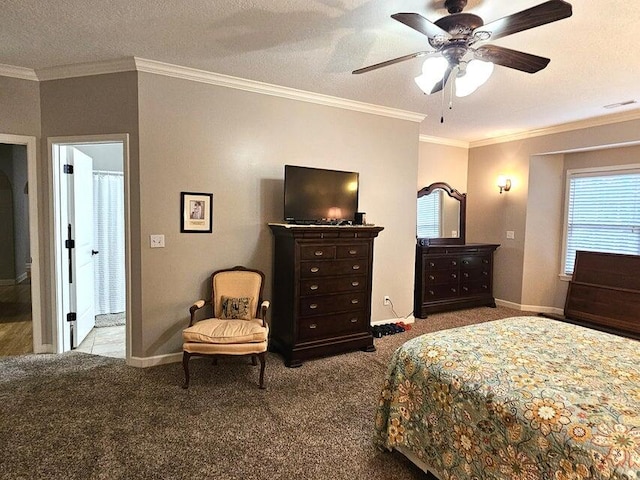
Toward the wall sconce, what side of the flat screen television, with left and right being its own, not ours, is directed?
left

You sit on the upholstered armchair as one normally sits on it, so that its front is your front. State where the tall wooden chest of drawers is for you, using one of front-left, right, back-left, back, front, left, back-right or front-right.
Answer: left

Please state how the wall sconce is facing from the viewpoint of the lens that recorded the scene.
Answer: facing the viewer and to the left of the viewer

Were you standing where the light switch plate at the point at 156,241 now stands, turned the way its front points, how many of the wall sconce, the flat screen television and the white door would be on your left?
2

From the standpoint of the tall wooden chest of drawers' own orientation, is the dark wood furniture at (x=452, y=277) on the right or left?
on its left

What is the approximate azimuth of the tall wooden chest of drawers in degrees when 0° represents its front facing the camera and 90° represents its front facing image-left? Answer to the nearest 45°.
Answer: approximately 315°

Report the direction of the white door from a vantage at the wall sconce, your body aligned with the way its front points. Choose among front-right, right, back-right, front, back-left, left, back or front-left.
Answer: front

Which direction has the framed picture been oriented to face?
toward the camera

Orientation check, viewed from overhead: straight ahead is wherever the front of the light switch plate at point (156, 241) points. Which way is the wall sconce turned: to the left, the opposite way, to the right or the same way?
to the right

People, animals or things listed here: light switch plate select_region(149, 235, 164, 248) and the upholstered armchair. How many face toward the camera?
2

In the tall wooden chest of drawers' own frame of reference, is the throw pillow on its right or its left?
on its right

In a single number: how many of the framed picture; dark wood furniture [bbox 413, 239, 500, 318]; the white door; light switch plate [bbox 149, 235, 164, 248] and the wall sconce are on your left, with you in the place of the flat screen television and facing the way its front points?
2

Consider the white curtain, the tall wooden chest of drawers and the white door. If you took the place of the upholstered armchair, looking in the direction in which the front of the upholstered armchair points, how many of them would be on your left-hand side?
1

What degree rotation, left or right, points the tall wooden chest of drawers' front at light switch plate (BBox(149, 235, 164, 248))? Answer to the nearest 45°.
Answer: approximately 135° to its right
